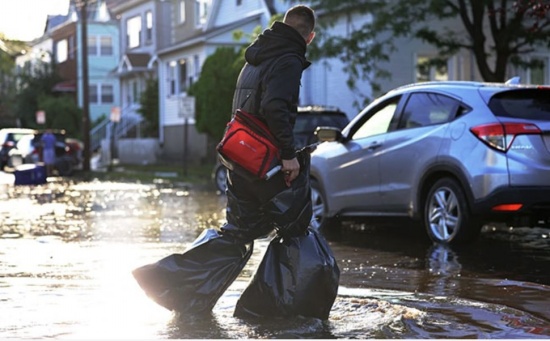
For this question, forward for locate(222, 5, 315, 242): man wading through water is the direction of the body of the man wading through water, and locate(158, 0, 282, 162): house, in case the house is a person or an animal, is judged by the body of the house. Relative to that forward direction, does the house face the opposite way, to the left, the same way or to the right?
the opposite way

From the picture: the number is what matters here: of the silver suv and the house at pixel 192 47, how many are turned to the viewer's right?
0

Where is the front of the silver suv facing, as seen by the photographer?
facing away from the viewer and to the left of the viewer

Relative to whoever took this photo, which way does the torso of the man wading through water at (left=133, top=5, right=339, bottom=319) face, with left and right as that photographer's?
facing away from the viewer and to the right of the viewer

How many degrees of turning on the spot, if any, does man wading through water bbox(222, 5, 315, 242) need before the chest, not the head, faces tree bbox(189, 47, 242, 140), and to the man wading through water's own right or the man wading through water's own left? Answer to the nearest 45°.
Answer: approximately 45° to the man wading through water's own left

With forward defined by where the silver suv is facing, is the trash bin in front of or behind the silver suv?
in front

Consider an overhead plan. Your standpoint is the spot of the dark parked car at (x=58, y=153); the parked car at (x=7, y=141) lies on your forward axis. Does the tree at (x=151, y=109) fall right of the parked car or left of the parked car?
right

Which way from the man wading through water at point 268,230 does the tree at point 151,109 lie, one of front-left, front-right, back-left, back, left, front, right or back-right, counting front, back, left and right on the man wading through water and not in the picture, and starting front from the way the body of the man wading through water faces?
front-left

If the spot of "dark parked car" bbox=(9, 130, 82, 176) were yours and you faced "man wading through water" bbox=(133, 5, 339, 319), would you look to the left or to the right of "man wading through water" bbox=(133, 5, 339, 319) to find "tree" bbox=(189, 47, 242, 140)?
left

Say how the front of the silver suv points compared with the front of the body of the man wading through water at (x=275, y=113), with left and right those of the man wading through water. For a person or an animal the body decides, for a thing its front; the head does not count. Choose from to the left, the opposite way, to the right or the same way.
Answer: to the left

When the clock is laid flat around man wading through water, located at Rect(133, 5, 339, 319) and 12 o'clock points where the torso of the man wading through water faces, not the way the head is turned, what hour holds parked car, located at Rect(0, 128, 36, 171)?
The parked car is roughly at 10 o'clock from the man wading through water.
